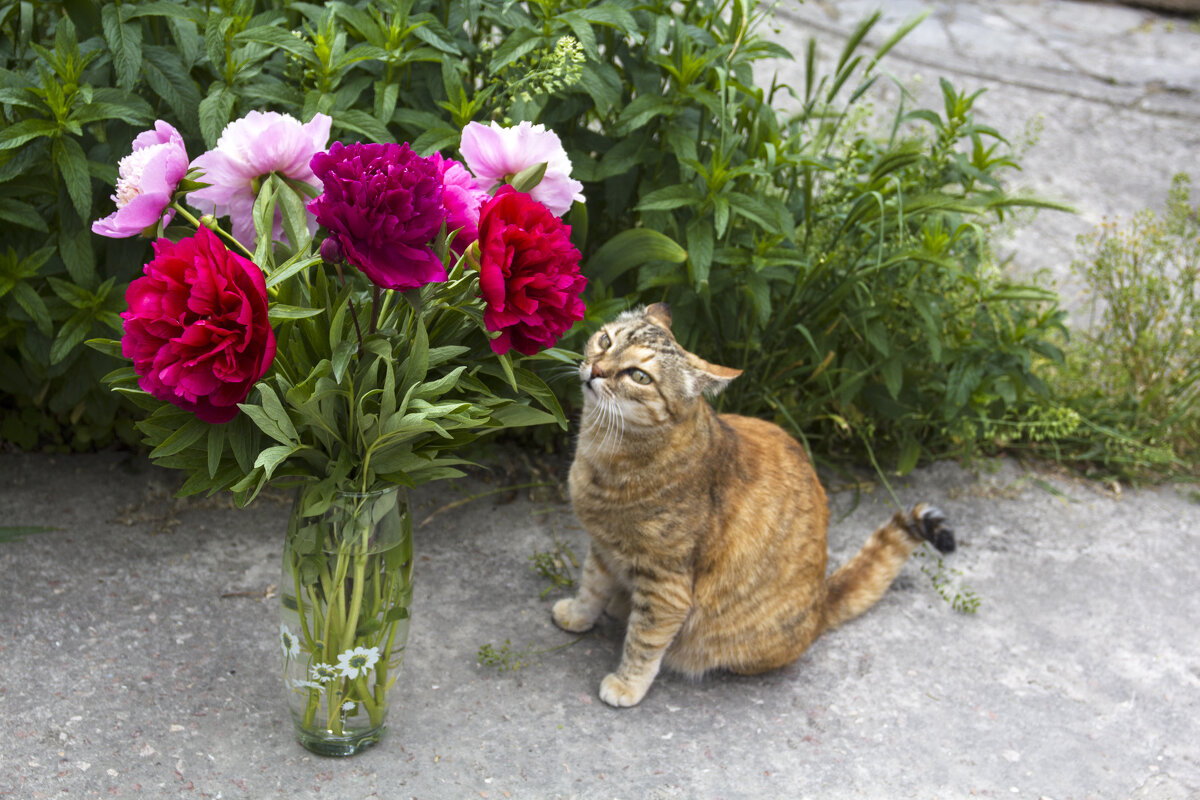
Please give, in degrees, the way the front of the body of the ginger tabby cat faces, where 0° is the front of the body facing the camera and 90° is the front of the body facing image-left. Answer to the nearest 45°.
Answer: approximately 45°

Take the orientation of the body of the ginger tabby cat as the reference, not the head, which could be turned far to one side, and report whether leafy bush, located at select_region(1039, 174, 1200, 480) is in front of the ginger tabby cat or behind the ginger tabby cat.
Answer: behind

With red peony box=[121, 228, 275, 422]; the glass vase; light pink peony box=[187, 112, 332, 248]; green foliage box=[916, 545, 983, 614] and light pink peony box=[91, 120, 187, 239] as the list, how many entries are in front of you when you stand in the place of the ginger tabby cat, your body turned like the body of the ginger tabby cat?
4

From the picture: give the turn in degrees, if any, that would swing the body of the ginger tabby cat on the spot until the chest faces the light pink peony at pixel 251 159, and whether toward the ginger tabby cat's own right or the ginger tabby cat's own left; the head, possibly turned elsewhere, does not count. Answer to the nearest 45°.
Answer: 0° — it already faces it

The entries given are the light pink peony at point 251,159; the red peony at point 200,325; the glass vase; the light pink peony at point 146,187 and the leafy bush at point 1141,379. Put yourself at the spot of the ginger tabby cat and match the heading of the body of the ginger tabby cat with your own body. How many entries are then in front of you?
4

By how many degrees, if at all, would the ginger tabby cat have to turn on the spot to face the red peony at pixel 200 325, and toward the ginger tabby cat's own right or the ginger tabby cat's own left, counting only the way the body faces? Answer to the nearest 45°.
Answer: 0° — it already faces it

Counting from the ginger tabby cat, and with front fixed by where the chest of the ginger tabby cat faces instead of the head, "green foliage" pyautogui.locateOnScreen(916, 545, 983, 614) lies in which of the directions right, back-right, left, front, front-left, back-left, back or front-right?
back
